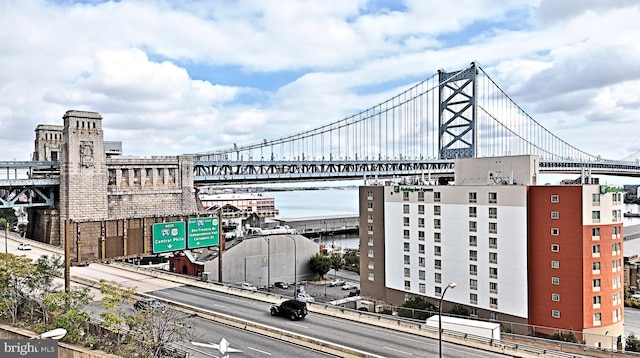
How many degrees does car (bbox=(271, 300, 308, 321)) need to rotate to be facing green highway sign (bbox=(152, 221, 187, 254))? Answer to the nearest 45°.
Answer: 0° — it already faces it

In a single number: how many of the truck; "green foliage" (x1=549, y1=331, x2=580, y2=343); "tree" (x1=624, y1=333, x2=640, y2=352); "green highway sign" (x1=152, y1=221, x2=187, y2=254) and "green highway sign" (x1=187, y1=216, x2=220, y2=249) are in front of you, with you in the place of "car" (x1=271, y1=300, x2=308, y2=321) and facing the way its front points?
2

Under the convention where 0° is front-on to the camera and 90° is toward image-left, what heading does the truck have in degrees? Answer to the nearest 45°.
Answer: approximately 135°

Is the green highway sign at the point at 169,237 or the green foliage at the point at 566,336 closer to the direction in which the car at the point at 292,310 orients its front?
the green highway sign

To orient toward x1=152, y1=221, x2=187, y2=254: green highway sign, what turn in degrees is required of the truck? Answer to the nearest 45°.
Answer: approximately 45° to its left

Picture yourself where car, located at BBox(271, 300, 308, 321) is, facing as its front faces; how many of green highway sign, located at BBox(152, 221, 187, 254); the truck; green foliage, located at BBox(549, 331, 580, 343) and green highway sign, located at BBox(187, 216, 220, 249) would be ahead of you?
2

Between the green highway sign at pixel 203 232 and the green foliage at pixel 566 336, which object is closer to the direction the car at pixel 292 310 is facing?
the green highway sign
